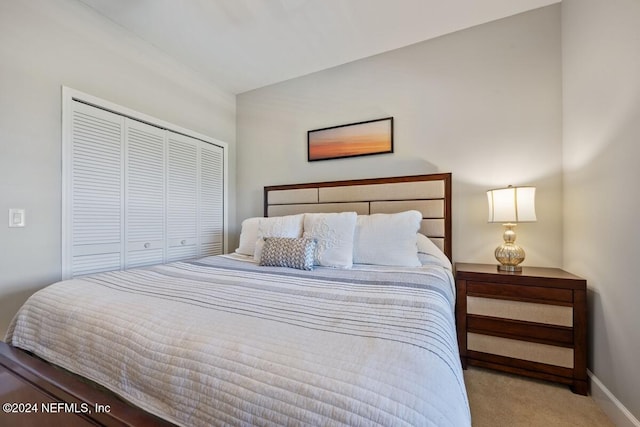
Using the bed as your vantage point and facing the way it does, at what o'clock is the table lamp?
The table lamp is roughly at 7 o'clock from the bed.

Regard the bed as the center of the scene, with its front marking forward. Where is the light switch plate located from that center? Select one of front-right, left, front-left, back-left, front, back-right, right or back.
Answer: right

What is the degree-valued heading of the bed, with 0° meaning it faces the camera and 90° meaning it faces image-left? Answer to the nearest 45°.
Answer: approximately 45°

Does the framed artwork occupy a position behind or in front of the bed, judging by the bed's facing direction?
behind

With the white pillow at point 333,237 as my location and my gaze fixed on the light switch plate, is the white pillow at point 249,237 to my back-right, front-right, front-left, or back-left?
front-right
